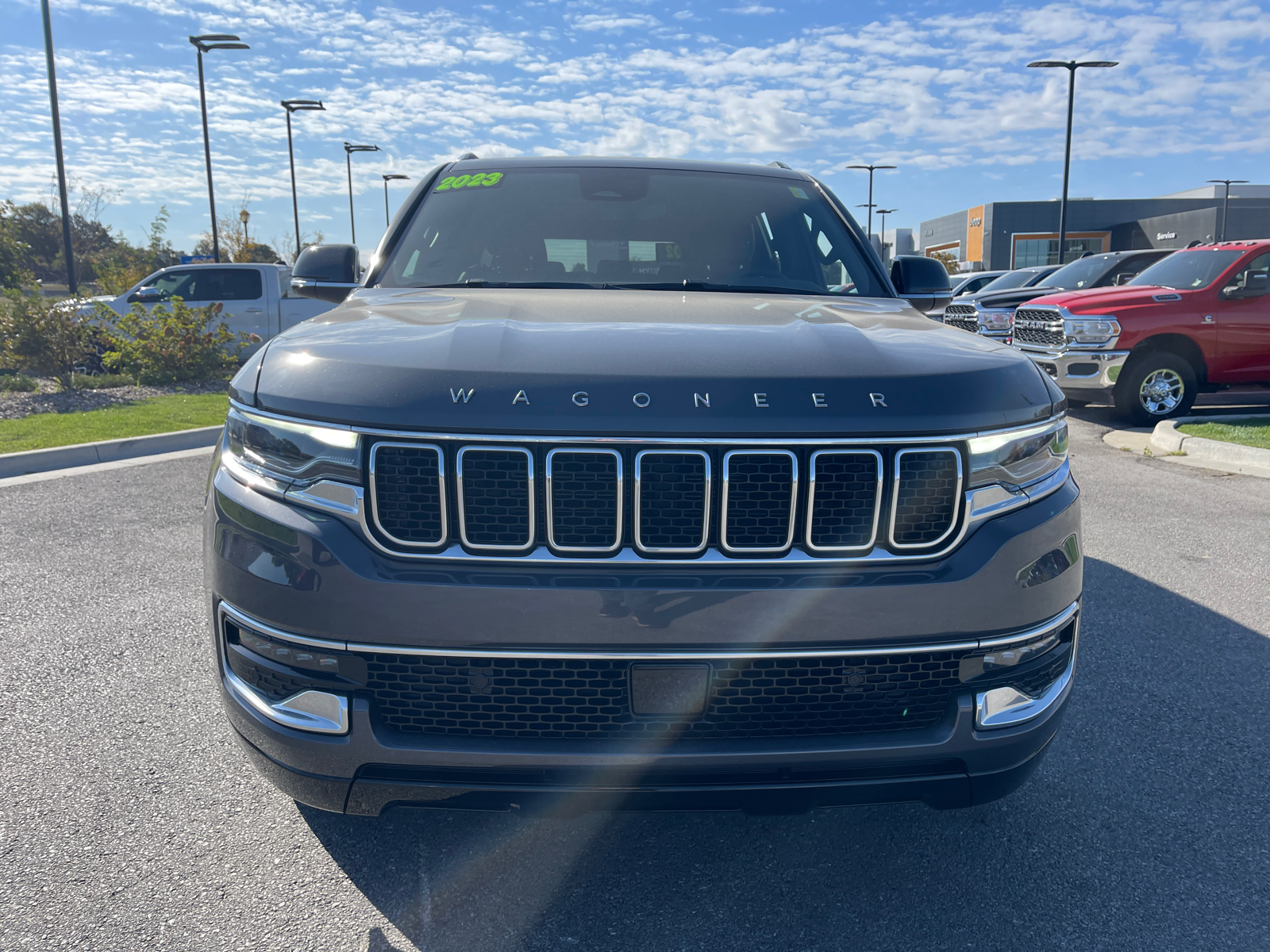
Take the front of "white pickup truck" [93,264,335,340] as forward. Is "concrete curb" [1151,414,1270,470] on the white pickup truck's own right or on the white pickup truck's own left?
on the white pickup truck's own left

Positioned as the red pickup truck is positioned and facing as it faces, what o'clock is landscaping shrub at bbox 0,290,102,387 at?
The landscaping shrub is roughly at 1 o'clock from the red pickup truck.

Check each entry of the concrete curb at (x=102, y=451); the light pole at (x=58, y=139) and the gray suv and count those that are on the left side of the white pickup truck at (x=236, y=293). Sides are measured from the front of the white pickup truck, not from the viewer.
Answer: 2

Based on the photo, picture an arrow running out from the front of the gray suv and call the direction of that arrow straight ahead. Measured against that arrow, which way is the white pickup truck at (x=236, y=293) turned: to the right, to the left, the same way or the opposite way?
to the right

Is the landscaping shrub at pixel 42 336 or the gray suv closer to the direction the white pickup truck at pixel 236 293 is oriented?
the landscaping shrub

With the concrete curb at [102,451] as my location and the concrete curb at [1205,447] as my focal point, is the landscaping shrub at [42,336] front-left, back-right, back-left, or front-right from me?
back-left

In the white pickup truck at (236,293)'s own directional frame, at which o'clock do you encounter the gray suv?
The gray suv is roughly at 9 o'clock from the white pickup truck.

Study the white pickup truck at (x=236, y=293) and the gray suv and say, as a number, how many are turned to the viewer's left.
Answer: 1

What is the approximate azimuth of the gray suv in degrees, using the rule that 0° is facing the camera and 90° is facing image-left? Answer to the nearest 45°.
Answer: approximately 0°

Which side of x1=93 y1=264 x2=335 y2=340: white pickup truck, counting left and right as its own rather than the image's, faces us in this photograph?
left

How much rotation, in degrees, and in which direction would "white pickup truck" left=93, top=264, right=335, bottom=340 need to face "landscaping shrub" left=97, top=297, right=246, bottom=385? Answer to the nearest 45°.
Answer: approximately 45° to its left

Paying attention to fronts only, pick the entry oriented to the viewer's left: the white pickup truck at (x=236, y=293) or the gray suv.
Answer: the white pickup truck

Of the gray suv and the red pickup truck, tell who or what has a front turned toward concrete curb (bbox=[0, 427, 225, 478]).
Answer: the red pickup truck
